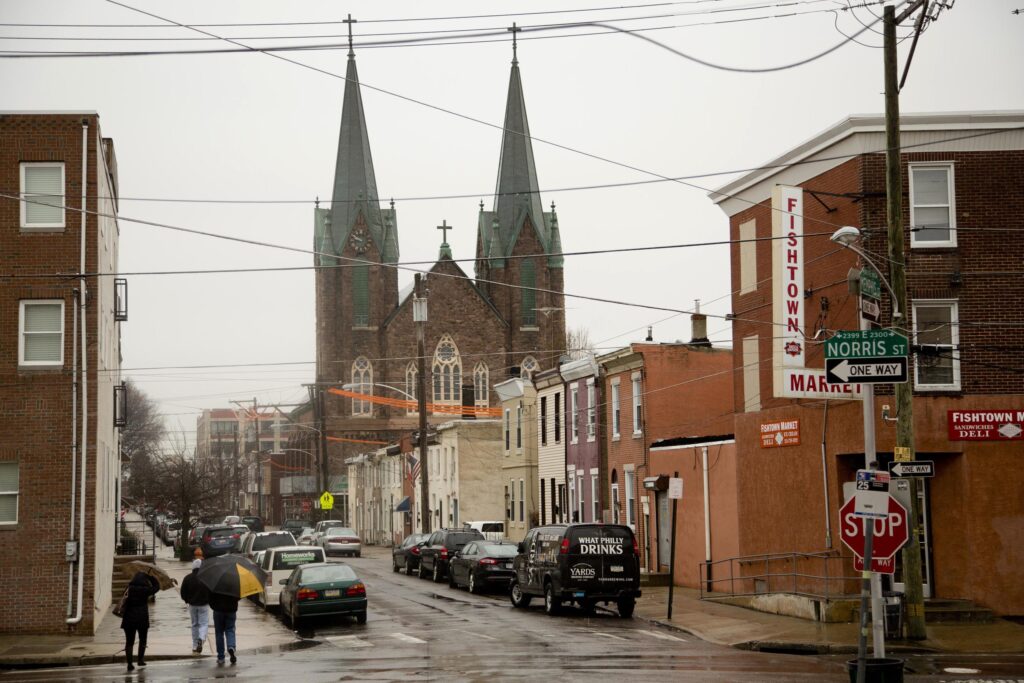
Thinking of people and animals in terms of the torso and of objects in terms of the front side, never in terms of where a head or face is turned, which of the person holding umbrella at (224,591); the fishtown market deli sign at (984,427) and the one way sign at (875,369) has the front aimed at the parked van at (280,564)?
the person holding umbrella

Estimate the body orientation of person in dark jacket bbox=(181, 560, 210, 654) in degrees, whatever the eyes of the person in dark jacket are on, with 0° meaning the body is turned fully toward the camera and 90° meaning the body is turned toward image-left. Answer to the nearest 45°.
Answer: approximately 180°

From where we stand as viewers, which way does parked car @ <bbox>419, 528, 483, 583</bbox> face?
facing away from the viewer and to the left of the viewer

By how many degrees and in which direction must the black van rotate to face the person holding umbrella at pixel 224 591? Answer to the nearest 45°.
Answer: approximately 90° to its left

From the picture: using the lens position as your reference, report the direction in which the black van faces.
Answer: facing away from the viewer and to the left of the viewer

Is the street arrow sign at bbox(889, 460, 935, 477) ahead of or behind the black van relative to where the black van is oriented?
behind

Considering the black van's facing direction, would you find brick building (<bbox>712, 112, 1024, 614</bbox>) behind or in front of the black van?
behind

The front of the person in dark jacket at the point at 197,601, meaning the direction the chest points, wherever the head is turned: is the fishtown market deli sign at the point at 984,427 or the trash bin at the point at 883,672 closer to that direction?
the fishtown market deli sign

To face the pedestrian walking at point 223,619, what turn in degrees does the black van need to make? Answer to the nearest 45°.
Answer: approximately 90° to its left
